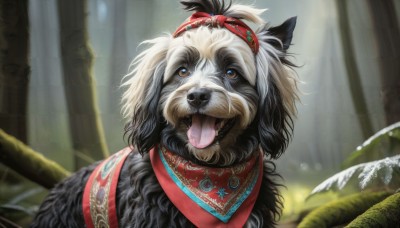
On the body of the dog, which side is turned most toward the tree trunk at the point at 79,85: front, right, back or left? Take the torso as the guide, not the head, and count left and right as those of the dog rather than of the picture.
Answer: back

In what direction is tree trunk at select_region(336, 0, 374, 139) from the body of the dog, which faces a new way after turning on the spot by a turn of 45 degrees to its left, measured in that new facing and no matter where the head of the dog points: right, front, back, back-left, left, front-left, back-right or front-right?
front-left

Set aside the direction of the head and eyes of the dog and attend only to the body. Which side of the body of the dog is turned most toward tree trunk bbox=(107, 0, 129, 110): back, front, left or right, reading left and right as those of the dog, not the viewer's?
back

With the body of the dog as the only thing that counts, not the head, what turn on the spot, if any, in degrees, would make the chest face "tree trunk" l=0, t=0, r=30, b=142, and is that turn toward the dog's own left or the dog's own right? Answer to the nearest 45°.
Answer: approximately 180°

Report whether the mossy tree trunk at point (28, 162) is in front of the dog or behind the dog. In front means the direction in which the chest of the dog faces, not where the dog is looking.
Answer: behind

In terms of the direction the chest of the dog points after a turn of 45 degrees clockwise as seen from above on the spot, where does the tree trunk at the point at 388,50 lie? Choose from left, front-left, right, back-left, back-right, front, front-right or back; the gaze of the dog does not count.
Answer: back-left
